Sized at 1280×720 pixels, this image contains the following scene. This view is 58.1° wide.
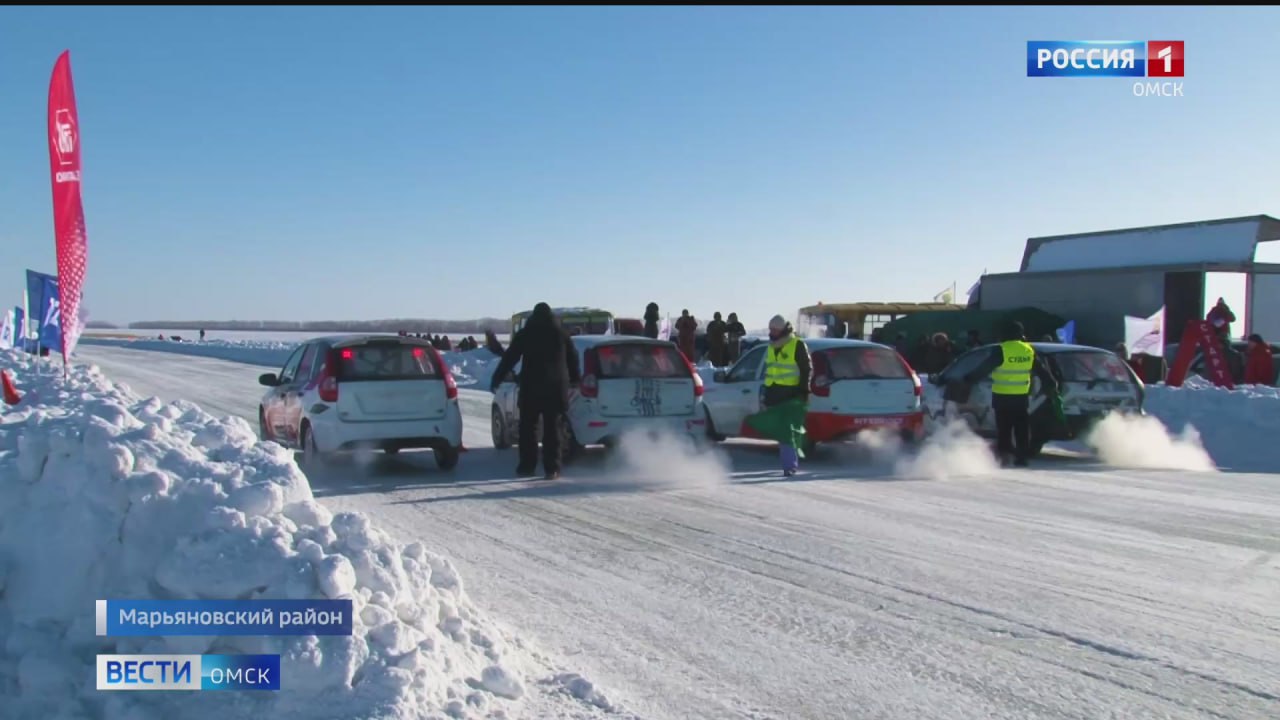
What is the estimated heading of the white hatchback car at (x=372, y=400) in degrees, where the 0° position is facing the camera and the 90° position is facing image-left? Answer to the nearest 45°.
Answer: approximately 135°

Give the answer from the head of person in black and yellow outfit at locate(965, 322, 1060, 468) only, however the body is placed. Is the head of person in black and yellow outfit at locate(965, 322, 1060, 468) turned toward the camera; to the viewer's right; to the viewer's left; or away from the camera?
away from the camera

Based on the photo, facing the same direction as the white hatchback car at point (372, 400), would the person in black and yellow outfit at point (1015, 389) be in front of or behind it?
behind

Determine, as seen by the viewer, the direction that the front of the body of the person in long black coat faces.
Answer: away from the camera

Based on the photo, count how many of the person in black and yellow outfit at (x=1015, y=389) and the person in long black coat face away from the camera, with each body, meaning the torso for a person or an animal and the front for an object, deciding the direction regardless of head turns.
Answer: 2

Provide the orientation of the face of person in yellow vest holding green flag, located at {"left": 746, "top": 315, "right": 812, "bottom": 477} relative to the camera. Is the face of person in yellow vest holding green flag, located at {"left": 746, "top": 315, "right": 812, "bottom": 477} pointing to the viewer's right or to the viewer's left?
to the viewer's left

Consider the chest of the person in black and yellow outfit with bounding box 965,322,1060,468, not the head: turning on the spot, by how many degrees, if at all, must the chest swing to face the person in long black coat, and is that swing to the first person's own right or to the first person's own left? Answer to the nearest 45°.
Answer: approximately 135° to the first person's own left

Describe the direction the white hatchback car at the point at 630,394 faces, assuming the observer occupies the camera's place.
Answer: facing away from the viewer and to the left of the viewer

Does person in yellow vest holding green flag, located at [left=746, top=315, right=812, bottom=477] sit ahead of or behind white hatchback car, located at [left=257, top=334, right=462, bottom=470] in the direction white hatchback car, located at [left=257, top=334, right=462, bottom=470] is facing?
behind

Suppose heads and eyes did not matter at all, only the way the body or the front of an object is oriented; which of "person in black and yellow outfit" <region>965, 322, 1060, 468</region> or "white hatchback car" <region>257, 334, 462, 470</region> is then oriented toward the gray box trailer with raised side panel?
the person in black and yellow outfit

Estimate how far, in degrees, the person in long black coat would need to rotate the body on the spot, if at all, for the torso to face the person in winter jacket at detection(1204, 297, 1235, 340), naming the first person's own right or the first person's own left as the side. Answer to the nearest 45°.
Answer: approximately 45° to the first person's own right

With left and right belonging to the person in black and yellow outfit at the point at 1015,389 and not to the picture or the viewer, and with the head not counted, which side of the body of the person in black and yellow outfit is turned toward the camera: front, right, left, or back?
back

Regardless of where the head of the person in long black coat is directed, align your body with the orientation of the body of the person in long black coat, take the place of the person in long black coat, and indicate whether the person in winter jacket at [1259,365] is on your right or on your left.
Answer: on your right
